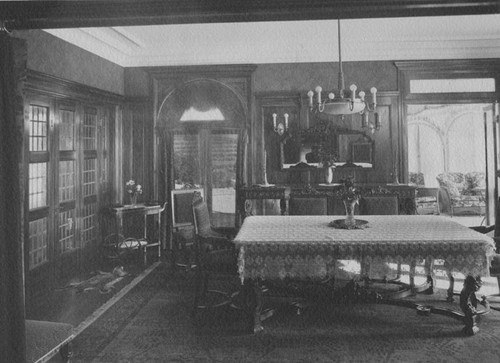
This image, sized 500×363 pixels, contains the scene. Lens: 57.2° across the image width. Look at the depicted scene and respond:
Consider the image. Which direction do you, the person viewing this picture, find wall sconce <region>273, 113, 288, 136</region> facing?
facing the viewer

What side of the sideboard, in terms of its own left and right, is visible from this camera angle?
front

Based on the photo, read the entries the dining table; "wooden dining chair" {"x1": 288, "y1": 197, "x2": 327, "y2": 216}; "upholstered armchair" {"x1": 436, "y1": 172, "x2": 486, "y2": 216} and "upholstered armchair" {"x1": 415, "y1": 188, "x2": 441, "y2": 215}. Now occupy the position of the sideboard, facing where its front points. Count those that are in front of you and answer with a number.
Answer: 2

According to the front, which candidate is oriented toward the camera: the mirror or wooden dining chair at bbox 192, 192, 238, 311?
the mirror

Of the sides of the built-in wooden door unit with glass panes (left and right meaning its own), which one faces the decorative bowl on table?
front

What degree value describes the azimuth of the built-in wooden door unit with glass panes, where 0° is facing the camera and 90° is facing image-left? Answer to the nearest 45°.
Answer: approximately 315°

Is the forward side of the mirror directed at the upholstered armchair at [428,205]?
no

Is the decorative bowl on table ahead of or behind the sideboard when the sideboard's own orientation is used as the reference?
ahead

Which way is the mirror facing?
toward the camera

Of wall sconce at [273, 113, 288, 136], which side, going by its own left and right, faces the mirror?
left

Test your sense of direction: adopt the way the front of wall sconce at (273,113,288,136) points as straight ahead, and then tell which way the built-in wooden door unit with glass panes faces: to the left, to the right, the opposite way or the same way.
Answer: to the left

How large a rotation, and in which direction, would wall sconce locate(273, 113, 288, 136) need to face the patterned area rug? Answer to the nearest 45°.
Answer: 0° — it already faces it

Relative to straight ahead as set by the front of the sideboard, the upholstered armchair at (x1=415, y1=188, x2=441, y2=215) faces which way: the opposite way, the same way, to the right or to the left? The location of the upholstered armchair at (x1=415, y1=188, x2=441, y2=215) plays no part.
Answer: the same way

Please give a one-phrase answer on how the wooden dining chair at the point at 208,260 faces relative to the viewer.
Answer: facing to the right of the viewer

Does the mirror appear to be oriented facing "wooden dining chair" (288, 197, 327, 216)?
yes

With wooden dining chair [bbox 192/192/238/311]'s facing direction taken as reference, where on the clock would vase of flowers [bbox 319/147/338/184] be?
The vase of flowers is roughly at 10 o'clock from the wooden dining chair.

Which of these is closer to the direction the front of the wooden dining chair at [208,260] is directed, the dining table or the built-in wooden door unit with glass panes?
the dining table

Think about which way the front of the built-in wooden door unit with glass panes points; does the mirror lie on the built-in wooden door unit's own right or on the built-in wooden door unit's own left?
on the built-in wooden door unit's own left

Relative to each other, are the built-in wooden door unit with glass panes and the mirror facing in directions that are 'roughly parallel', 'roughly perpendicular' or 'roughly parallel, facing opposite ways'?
roughly perpendicular
